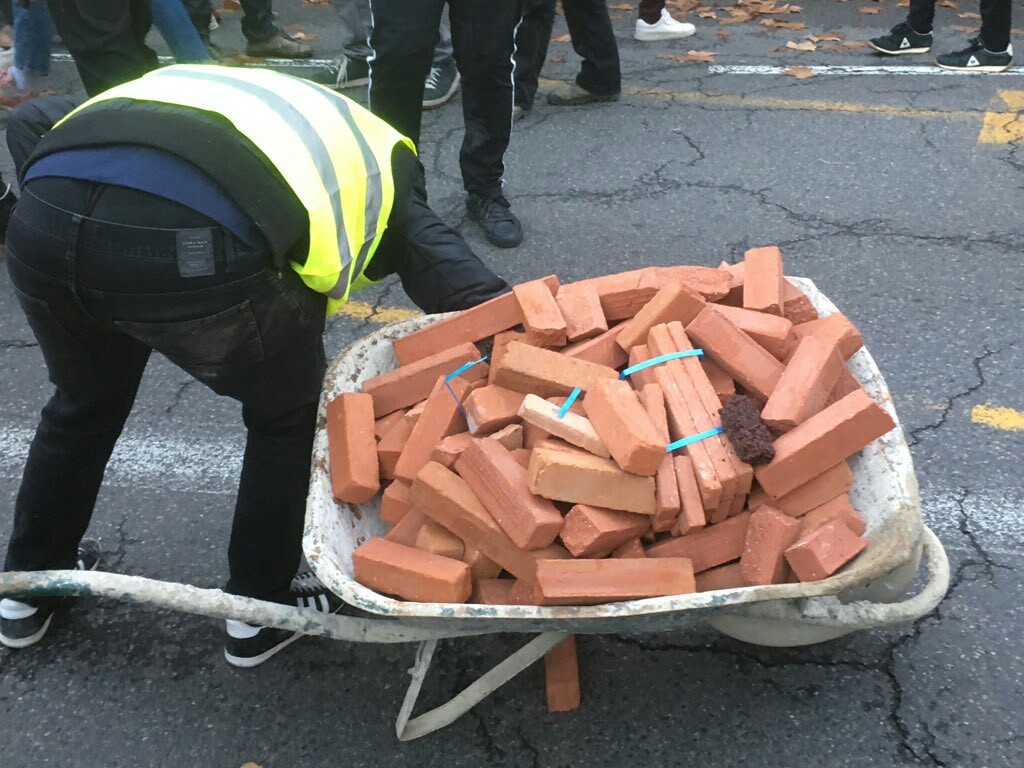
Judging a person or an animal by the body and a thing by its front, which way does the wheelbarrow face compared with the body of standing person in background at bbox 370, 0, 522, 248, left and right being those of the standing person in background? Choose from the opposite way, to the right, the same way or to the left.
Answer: to the left

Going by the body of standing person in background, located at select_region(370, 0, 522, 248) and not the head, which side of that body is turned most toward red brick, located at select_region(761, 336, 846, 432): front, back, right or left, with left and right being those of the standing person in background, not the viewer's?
front

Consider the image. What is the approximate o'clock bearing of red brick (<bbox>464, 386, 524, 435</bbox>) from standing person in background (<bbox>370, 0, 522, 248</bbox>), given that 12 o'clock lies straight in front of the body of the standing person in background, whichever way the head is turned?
The red brick is roughly at 12 o'clock from the standing person in background.

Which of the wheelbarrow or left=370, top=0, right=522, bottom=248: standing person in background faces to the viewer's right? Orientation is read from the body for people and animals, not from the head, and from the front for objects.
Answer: the wheelbarrow

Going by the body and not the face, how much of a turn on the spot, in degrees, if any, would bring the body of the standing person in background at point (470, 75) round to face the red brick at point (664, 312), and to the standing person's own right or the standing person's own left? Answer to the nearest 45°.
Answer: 0° — they already face it

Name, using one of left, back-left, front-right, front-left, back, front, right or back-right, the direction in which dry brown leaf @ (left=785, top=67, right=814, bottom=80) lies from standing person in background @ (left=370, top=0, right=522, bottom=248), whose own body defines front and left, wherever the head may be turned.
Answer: back-left

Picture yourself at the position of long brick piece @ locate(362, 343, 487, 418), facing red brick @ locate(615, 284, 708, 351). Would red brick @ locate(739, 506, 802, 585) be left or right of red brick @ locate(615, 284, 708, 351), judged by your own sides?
right

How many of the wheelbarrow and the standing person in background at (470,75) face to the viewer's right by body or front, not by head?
1

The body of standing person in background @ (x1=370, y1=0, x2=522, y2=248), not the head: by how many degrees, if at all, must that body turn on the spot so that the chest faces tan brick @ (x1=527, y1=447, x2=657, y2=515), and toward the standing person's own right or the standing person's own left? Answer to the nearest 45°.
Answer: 0° — they already face it

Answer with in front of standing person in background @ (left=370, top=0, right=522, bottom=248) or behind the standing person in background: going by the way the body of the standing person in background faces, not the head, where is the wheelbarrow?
in front

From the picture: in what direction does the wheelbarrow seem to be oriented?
to the viewer's right

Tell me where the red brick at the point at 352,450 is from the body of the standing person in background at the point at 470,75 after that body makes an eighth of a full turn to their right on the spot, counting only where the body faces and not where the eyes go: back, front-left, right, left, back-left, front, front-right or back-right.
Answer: front-left
